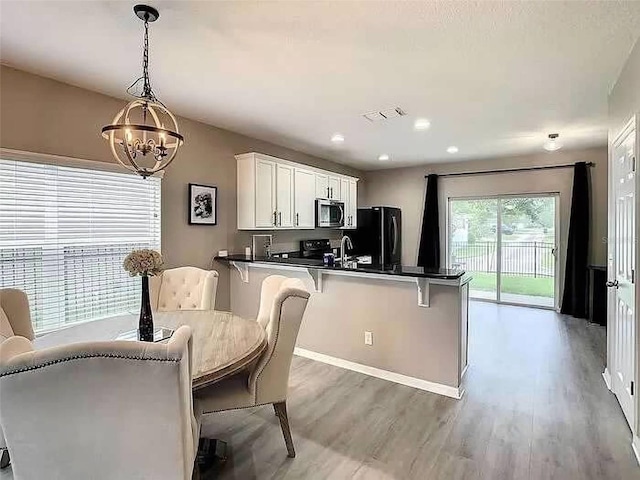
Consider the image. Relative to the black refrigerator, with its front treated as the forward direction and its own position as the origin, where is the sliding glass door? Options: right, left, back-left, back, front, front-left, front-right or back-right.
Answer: front-left

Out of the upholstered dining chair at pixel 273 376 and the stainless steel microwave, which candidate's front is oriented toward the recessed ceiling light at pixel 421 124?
the stainless steel microwave

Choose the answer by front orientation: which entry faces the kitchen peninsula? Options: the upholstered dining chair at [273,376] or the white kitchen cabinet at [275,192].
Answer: the white kitchen cabinet

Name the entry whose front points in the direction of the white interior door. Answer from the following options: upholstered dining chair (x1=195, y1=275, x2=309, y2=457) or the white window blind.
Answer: the white window blind

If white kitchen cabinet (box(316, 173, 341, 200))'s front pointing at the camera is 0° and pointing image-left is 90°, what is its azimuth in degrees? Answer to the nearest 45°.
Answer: approximately 315°

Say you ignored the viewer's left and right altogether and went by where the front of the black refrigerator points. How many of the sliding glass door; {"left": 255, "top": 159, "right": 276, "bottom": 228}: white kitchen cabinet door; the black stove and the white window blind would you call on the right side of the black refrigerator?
3

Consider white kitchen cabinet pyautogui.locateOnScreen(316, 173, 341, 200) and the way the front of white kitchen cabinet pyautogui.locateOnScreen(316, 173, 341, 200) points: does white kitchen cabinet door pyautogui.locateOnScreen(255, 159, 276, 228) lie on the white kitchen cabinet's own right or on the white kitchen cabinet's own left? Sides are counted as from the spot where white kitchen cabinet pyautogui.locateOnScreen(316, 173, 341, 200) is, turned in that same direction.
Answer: on the white kitchen cabinet's own right

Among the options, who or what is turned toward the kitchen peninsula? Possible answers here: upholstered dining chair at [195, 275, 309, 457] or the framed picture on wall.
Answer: the framed picture on wall

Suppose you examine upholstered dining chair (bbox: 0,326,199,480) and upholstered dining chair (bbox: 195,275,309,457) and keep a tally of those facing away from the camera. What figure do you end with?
1

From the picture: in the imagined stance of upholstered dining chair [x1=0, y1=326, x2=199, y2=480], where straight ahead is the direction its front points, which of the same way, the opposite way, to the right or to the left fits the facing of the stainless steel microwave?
the opposite way

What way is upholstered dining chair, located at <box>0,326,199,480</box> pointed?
away from the camera

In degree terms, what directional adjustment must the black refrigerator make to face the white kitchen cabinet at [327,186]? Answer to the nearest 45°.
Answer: approximately 90° to its right

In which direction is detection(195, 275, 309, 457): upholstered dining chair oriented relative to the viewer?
to the viewer's left
